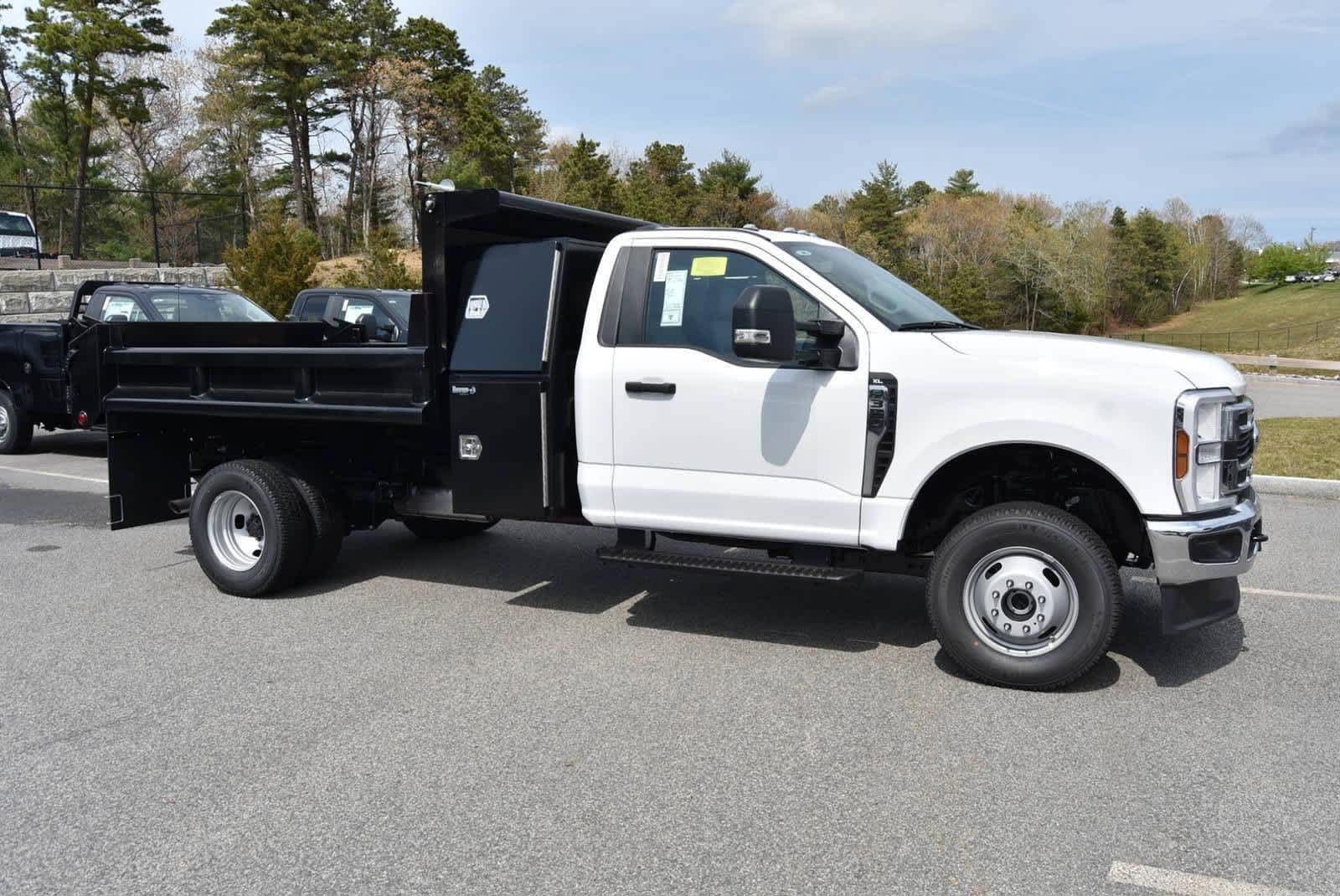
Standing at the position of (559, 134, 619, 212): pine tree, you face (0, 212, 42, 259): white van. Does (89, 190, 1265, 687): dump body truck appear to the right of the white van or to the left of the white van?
left

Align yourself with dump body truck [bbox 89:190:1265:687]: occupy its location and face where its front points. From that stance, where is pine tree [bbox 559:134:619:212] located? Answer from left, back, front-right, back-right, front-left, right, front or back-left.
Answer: back-left

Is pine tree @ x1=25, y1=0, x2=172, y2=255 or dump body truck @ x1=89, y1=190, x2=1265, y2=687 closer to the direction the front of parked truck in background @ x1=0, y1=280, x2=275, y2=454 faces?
the dump body truck

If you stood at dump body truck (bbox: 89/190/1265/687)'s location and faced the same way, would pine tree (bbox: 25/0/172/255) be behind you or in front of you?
behind

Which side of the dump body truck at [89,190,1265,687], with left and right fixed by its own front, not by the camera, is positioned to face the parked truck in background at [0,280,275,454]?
back

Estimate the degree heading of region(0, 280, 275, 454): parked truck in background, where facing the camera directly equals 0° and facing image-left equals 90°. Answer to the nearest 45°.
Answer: approximately 315°

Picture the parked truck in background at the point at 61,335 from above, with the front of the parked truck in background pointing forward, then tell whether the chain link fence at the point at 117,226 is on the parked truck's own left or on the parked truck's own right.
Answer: on the parked truck's own left

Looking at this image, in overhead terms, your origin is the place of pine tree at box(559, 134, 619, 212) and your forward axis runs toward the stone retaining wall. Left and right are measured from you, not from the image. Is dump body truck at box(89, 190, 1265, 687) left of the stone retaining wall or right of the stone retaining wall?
left

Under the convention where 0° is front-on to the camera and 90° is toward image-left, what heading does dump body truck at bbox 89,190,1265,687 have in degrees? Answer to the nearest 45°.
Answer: approximately 315°
